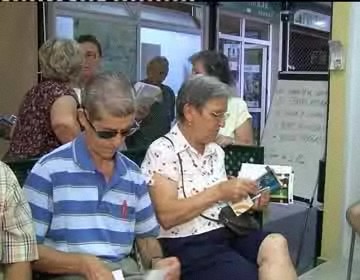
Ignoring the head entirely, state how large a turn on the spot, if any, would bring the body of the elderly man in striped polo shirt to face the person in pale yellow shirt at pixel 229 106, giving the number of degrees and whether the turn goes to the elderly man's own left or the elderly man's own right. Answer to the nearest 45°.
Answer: approximately 90° to the elderly man's own left

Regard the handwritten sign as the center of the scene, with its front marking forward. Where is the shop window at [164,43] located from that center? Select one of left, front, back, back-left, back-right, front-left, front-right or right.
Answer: back-right

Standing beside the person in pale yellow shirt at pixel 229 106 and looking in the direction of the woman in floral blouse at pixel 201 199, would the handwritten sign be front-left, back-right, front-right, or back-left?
back-left

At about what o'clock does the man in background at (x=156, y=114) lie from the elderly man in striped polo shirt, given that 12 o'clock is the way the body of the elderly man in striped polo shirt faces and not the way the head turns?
The man in background is roughly at 8 o'clock from the elderly man in striped polo shirt.
